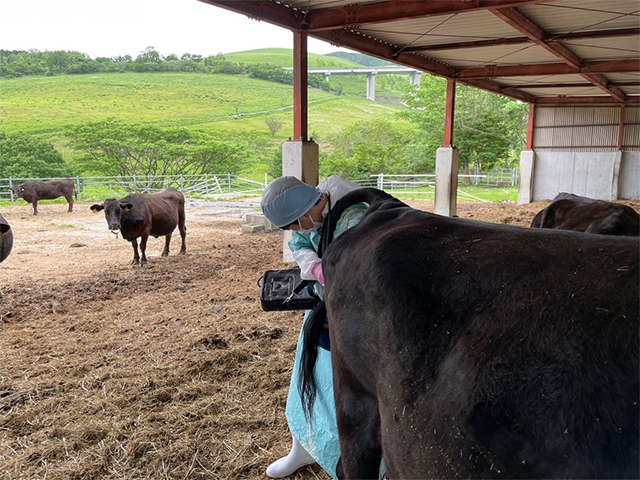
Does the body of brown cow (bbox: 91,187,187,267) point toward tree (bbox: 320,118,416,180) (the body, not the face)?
no

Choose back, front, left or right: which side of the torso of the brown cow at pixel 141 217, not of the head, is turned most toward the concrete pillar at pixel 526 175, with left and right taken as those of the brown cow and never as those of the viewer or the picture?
back

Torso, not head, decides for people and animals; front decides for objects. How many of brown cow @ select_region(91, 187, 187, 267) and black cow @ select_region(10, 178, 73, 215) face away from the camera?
0

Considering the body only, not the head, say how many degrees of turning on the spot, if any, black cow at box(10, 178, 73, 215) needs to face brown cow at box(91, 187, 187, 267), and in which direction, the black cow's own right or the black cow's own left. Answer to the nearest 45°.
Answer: approximately 90° to the black cow's own left

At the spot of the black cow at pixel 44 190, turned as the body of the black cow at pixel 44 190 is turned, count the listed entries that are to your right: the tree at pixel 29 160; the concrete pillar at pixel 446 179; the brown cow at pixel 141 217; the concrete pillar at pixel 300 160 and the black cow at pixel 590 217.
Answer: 1

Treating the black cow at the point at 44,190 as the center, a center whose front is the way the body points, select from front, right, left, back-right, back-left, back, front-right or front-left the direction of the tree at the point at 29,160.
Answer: right

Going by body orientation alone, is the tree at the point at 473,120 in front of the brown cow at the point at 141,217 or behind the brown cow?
behind

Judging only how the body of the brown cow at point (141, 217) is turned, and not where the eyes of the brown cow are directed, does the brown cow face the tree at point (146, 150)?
no

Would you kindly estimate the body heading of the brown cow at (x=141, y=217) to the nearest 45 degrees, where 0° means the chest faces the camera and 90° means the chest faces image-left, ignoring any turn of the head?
approximately 45°

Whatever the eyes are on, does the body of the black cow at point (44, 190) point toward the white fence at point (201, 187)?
no

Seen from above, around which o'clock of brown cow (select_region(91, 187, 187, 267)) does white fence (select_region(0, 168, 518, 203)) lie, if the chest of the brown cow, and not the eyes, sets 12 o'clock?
The white fence is roughly at 5 o'clock from the brown cow.

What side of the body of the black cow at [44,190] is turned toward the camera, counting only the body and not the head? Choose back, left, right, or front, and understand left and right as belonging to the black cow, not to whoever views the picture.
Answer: left

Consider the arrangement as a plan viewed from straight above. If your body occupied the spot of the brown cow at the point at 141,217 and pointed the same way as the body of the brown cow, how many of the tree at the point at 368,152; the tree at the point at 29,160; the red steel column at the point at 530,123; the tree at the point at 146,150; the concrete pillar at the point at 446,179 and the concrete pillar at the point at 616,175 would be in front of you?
0
